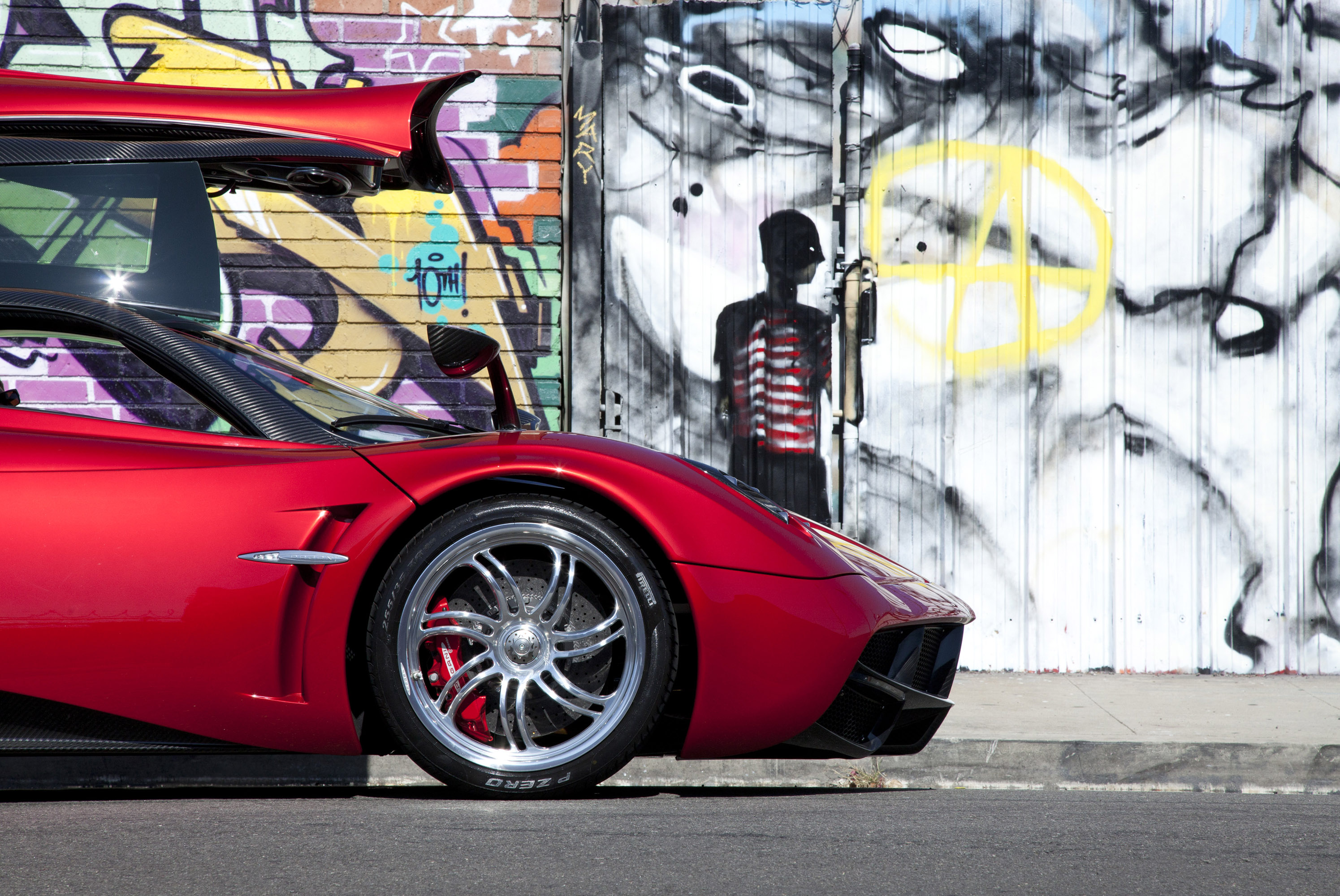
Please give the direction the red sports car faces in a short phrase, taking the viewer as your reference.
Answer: facing to the right of the viewer

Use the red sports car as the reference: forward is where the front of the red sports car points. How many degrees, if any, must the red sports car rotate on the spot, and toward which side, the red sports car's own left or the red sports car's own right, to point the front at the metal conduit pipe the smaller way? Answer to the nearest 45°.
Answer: approximately 45° to the red sports car's own left
